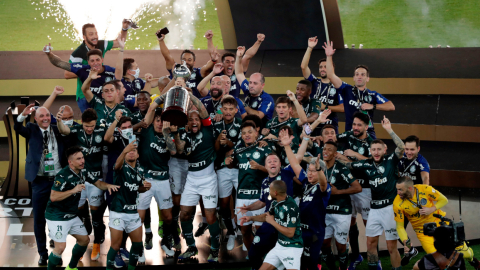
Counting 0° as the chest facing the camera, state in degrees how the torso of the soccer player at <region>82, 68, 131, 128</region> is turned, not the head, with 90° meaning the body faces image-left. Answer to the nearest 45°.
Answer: approximately 0°

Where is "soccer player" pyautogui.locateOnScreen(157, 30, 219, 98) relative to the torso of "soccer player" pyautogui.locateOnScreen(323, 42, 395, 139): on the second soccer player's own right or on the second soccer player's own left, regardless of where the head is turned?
on the second soccer player's own right

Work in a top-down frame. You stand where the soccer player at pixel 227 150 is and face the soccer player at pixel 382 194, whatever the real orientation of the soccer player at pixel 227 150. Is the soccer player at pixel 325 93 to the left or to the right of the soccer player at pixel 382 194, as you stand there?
left

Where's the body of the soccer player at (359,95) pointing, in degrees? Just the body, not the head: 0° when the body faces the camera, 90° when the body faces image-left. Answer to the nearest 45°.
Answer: approximately 0°

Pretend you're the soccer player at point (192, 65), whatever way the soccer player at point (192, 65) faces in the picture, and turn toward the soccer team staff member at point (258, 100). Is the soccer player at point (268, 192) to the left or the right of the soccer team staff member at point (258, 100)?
right

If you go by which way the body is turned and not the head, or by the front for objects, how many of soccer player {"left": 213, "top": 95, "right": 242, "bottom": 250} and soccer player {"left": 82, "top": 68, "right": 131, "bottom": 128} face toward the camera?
2

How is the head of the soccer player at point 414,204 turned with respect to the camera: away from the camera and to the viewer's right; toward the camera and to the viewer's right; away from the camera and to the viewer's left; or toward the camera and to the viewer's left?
toward the camera and to the viewer's left

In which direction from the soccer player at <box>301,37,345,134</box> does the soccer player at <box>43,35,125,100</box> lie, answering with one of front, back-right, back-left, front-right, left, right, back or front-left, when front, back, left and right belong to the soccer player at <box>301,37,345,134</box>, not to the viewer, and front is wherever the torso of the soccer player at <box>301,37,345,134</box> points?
right
